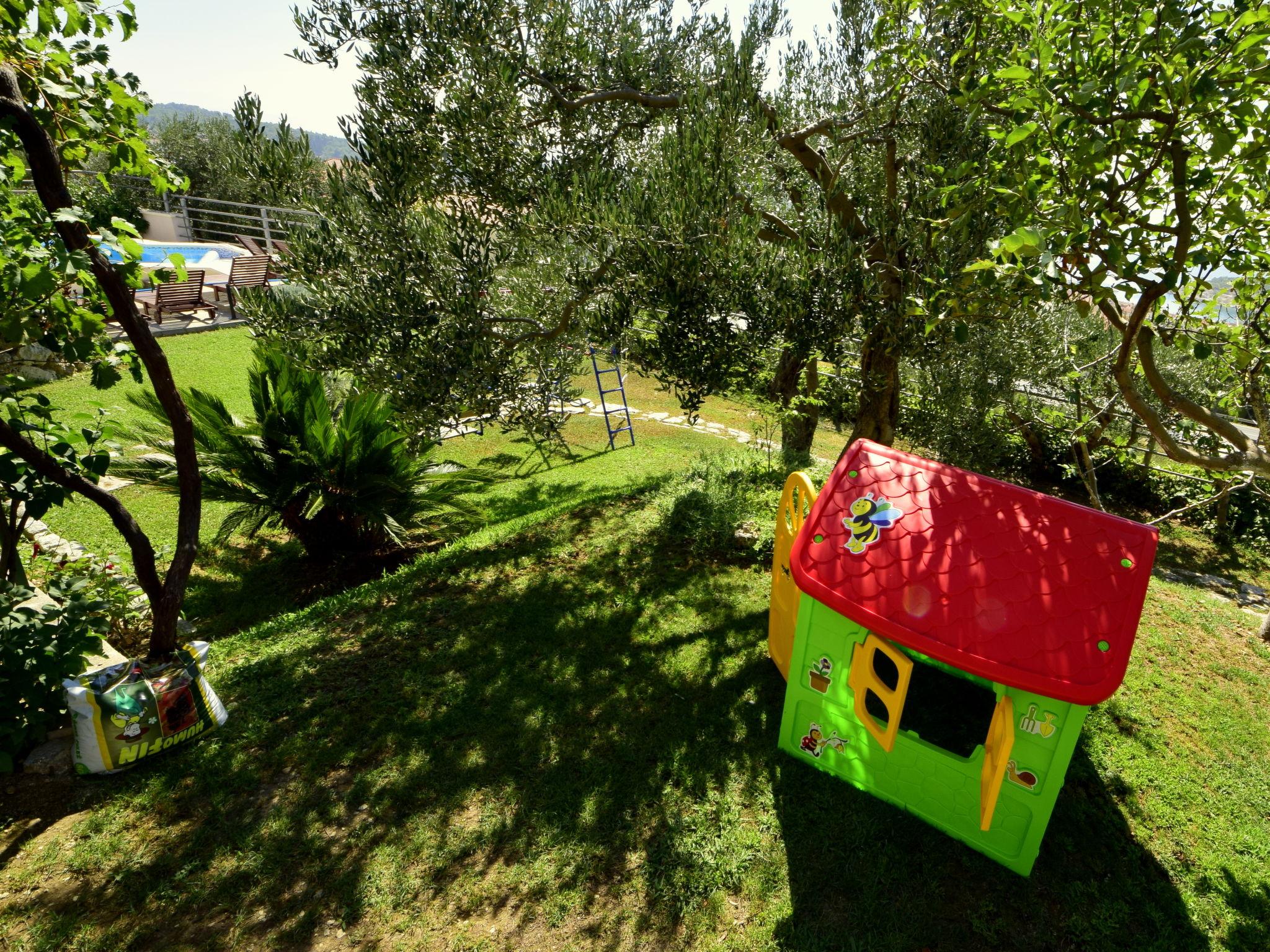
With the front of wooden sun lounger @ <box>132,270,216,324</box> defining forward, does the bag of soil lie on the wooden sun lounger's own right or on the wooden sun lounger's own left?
on the wooden sun lounger's own left

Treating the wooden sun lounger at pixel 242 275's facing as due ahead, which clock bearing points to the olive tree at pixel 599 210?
The olive tree is roughly at 7 o'clock from the wooden sun lounger.

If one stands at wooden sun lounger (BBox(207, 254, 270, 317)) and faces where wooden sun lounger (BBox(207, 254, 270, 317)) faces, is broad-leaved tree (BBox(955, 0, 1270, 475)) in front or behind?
behind
